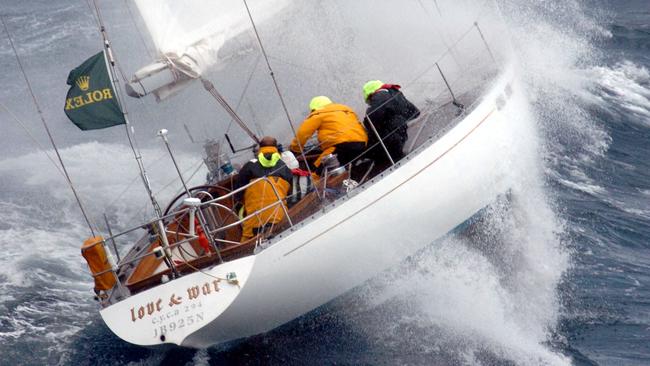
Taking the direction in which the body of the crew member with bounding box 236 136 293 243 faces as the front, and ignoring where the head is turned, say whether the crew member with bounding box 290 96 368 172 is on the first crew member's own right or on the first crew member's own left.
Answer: on the first crew member's own right

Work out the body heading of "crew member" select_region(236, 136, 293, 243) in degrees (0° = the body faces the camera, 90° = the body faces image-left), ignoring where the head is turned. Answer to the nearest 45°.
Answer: approximately 180°

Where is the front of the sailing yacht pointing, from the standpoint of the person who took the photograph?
facing away from the viewer and to the right of the viewer
